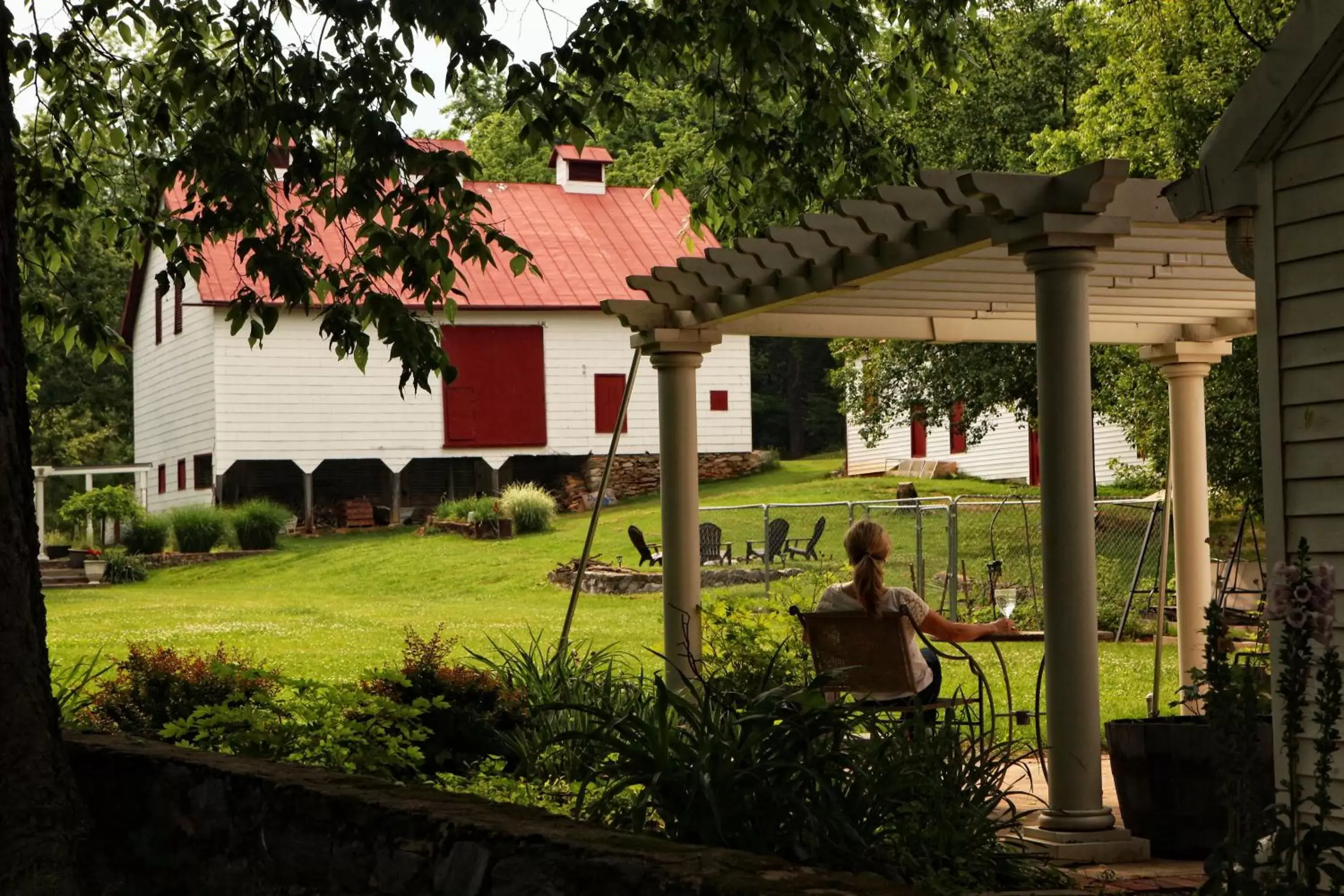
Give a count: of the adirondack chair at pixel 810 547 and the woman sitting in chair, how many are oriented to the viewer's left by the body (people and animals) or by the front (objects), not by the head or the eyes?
1

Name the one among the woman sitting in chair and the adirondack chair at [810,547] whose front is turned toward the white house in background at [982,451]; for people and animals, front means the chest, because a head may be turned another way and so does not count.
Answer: the woman sitting in chair

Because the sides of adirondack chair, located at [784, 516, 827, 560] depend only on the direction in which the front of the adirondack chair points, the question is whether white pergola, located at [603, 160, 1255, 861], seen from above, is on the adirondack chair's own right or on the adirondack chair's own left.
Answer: on the adirondack chair's own left

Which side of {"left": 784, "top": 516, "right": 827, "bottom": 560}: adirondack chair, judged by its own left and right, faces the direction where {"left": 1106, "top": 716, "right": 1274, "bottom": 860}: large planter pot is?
left

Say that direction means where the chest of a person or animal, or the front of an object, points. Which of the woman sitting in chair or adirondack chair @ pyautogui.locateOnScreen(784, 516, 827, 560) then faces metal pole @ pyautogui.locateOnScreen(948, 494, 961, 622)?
the woman sitting in chair

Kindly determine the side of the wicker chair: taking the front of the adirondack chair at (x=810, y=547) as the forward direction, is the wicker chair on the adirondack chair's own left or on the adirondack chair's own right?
on the adirondack chair's own left

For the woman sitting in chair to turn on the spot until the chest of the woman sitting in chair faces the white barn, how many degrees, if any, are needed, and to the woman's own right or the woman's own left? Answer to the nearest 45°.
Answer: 0° — they already face it

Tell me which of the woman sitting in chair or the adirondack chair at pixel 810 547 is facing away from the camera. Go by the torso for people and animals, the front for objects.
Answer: the woman sitting in chair

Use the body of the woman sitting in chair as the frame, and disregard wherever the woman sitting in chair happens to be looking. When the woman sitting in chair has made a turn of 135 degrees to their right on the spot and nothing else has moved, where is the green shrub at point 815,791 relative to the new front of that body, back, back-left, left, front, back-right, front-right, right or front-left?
front-right

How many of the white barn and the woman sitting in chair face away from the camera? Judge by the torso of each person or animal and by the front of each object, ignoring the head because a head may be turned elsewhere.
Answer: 1

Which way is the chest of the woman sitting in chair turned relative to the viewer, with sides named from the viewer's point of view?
facing away from the viewer

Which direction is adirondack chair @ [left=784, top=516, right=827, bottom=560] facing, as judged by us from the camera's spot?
facing to the left of the viewer

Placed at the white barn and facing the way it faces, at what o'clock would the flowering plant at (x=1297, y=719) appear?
The flowering plant is roughly at 12 o'clock from the white barn.

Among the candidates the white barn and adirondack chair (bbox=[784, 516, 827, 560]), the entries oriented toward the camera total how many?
1
